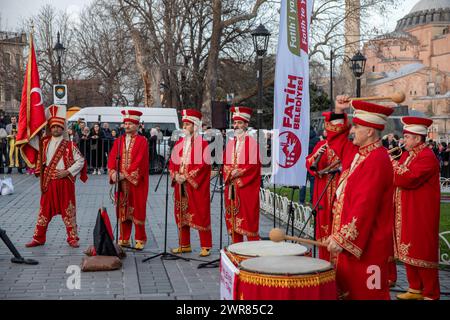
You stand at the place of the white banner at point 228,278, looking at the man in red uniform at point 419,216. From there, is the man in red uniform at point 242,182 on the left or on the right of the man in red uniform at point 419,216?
left

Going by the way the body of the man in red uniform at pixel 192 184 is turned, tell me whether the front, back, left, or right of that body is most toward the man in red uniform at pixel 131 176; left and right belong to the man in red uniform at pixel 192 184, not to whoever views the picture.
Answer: right

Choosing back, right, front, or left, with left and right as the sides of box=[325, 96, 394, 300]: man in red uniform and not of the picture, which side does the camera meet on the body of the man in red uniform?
left

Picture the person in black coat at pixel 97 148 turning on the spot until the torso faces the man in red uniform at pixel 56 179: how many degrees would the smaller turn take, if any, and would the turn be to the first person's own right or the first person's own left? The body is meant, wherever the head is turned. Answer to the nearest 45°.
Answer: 0° — they already face them

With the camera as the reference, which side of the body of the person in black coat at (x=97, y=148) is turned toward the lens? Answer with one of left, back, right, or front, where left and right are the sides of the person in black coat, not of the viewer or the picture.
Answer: front

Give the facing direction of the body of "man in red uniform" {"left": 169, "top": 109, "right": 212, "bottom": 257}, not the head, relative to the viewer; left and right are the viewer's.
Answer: facing the viewer and to the left of the viewer

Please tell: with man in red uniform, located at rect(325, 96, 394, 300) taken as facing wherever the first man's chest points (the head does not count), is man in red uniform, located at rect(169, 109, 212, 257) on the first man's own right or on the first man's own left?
on the first man's own right

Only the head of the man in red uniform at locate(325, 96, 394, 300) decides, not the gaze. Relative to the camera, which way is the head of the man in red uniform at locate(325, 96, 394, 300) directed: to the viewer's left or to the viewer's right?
to the viewer's left
